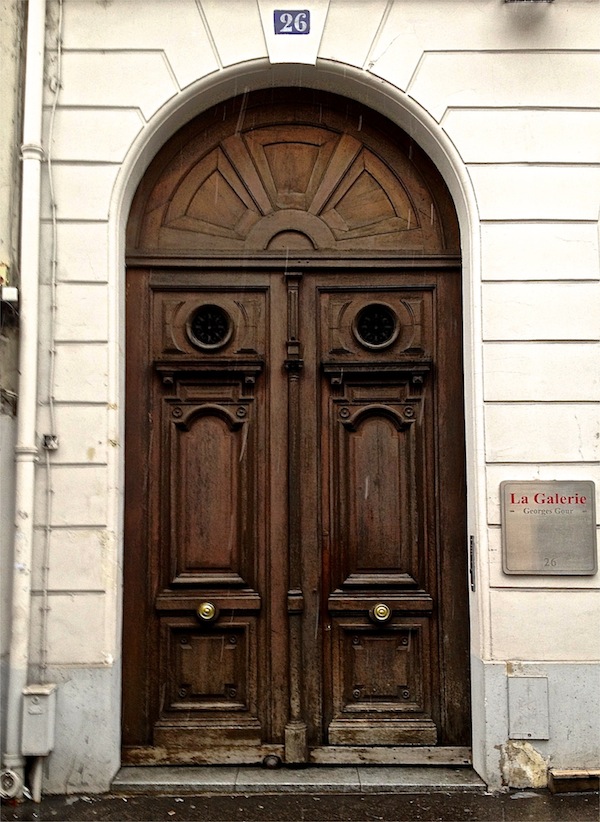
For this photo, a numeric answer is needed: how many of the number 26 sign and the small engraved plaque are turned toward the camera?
2

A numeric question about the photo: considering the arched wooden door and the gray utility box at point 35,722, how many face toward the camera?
2

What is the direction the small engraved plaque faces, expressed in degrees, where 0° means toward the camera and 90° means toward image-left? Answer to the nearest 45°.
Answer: approximately 0°

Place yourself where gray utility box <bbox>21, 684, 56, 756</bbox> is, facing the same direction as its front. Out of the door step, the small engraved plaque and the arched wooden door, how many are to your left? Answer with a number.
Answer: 3
